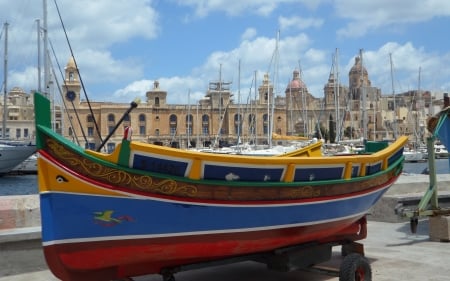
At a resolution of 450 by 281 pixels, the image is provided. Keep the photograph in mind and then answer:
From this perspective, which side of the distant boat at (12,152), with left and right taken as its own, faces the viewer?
right

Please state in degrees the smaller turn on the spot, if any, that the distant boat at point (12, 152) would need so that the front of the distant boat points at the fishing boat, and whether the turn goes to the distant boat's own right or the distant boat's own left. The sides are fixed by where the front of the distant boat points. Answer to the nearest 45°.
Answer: approximately 90° to the distant boat's own right

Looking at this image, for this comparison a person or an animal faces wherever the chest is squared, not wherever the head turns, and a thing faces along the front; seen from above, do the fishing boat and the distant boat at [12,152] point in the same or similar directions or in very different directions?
very different directions

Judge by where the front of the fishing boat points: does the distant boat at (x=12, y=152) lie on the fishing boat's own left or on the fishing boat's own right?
on the fishing boat's own right

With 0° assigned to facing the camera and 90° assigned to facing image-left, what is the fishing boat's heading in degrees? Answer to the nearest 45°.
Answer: approximately 45°

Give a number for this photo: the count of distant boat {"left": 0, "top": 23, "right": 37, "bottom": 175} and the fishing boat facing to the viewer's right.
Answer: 1
